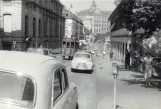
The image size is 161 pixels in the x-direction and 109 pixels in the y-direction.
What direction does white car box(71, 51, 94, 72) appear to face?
toward the camera

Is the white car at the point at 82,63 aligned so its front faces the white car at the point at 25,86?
yes

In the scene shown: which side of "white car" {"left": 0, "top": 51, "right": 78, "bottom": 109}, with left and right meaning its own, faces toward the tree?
front

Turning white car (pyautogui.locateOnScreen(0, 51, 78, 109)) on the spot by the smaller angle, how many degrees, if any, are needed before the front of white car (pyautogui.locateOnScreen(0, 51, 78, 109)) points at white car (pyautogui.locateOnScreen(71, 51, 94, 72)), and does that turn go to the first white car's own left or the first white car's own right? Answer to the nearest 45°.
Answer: approximately 45° to the first white car's own left

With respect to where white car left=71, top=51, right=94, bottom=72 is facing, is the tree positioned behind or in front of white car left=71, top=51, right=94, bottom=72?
in front

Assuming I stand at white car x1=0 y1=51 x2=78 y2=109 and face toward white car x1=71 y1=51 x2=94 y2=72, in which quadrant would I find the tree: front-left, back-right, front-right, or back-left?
front-right

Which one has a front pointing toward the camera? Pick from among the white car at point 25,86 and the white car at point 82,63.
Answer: the white car at point 82,63

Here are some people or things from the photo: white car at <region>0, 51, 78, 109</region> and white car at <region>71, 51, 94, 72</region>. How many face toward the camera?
1

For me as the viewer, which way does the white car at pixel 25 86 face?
facing away from the viewer and to the right of the viewer
